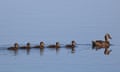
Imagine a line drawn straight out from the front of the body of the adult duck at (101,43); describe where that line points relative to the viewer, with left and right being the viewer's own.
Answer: facing to the right of the viewer

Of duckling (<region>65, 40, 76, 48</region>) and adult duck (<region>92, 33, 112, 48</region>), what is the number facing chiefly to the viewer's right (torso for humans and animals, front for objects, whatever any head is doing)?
2

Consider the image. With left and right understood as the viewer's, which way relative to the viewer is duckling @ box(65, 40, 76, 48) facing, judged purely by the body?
facing to the right of the viewer

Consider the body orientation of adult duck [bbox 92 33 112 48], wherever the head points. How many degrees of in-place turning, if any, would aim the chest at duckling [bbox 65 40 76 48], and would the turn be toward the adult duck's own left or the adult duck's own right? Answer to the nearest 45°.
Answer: approximately 135° to the adult duck's own right
